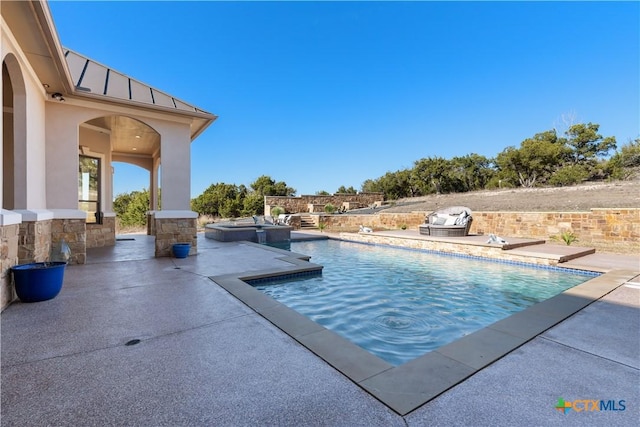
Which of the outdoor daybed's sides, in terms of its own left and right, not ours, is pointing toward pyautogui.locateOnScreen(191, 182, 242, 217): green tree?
right

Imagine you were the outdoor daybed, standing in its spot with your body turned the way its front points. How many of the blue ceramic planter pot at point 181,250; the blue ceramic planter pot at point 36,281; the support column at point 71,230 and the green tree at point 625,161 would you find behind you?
1

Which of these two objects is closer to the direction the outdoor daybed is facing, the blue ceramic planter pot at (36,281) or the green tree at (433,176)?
the blue ceramic planter pot

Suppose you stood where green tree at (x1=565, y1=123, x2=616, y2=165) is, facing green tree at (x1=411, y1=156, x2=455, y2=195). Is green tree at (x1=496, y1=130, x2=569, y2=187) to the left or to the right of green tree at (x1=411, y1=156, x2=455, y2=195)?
left

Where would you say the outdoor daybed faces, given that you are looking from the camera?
facing the viewer and to the left of the viewer

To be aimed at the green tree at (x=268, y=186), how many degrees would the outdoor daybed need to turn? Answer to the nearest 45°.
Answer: approximately 90° to its right

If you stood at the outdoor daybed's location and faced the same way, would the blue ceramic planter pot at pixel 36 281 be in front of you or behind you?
in front

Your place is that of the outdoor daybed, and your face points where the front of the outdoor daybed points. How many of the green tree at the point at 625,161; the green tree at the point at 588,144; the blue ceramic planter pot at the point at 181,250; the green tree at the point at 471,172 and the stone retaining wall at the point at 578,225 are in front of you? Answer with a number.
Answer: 1

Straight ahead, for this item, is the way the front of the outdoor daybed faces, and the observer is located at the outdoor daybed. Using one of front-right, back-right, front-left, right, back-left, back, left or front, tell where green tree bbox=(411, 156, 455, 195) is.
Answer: back-right

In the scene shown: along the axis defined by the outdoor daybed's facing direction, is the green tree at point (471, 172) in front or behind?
behind

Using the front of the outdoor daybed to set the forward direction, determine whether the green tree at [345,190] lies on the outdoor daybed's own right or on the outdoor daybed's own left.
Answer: on the outdoor daybed's own right

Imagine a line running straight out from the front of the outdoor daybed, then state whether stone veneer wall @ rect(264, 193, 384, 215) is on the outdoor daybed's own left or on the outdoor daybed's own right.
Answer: on the outdoor daybed's own right

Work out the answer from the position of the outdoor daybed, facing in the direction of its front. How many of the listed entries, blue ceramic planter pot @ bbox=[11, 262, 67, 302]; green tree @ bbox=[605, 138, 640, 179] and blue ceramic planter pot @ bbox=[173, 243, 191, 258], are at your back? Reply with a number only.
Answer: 1

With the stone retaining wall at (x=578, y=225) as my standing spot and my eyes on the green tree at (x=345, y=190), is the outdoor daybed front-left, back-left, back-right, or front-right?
front-left

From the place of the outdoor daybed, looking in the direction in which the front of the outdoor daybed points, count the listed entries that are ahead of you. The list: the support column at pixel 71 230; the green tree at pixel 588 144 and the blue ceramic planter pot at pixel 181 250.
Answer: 2
